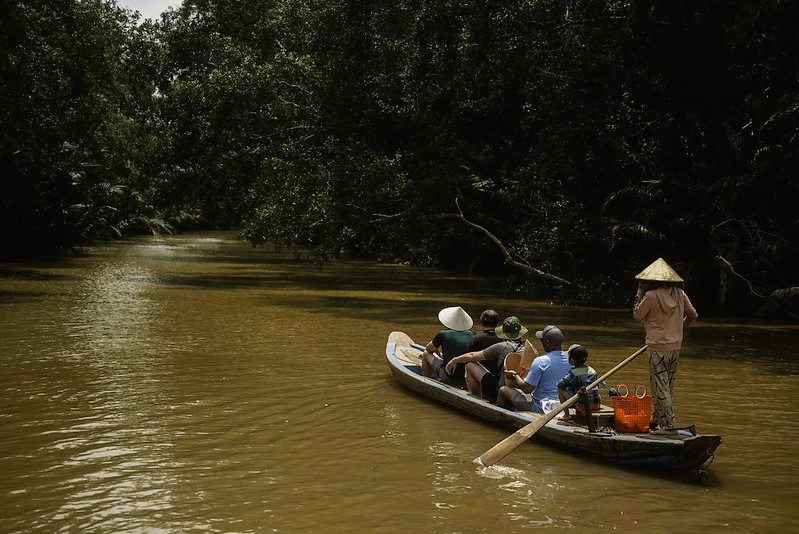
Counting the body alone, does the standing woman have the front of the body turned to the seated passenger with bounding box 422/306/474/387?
yes

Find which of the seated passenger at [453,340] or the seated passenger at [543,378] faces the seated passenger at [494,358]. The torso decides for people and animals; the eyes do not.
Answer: the seated passenger at [543,378]

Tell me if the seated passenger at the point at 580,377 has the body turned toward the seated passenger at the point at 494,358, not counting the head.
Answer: yes

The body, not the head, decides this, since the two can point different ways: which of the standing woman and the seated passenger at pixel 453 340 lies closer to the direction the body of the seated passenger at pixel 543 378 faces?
the seated passenger

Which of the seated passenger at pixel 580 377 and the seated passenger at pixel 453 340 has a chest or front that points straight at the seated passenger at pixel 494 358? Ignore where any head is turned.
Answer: the seated passenger at pixel 580 377

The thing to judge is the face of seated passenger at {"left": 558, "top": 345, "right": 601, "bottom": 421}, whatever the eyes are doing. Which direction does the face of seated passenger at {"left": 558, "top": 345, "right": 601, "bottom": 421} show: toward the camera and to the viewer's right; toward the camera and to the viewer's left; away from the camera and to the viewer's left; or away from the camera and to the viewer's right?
away from the camera and to the viewer's left

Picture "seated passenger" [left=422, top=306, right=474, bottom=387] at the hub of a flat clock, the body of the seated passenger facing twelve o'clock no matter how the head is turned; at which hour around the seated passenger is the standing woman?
The standing woman is roughly at 6 o'clock from the seated passenger.

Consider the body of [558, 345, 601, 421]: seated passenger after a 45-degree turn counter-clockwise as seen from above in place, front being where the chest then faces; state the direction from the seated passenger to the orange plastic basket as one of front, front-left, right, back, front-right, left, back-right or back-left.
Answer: back-left

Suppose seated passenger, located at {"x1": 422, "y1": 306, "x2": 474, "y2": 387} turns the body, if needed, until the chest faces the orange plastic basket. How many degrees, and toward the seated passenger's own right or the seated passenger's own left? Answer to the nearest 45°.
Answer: approximately 180°

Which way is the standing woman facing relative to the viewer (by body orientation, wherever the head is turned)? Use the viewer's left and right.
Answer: facing away from the viewer and to the left of the viewer

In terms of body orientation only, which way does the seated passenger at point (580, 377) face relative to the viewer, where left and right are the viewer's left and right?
facing away from the viewer and to the left of the viewer

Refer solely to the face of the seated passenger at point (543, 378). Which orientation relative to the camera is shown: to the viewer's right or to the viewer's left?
to the viewer's left

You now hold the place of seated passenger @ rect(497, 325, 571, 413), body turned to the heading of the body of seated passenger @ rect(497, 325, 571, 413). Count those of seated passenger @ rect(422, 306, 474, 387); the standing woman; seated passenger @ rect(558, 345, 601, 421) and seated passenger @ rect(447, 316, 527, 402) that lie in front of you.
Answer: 2

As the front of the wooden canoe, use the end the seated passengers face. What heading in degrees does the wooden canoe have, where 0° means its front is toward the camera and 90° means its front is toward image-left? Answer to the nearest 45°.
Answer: approximately 135°
